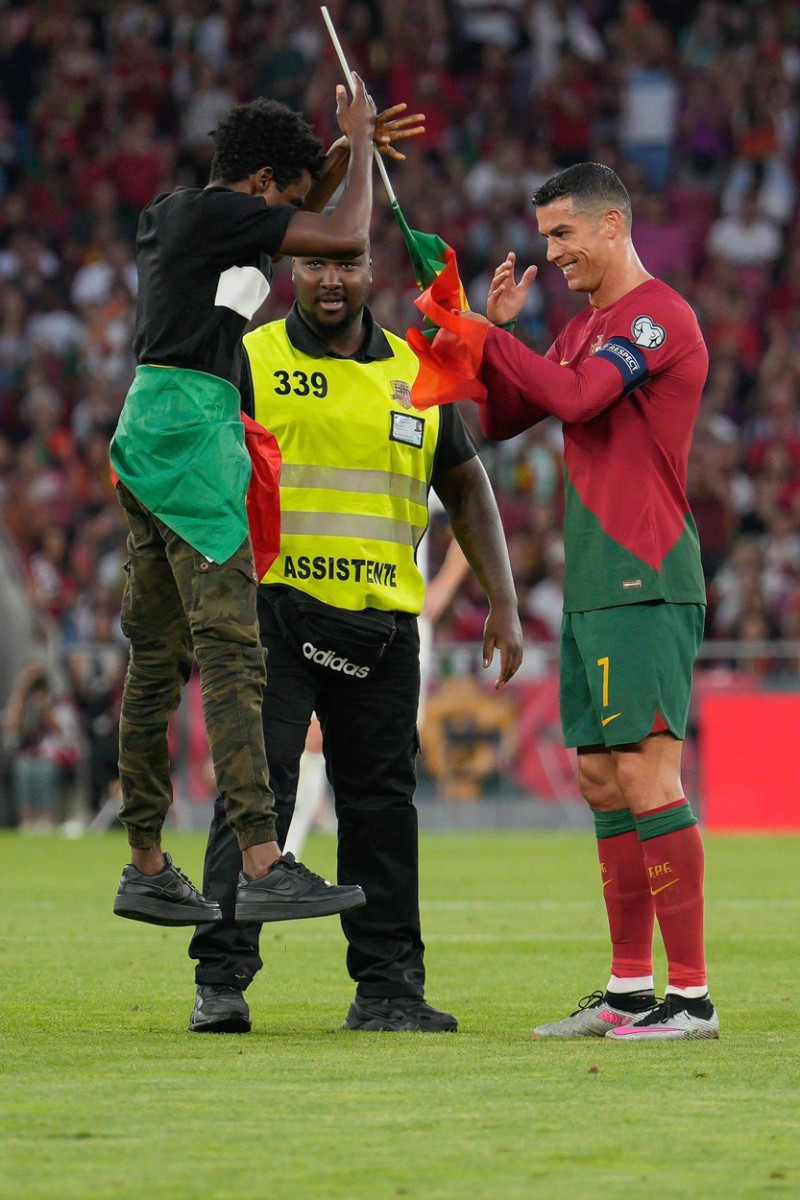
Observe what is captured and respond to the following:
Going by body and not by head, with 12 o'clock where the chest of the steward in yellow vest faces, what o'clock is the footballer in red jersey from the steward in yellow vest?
The footballer in red jersey is roughly at 10 o'clock from the steward in yellow vest.

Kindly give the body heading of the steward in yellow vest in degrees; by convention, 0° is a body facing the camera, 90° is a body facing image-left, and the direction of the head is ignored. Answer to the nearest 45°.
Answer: approximately 0°

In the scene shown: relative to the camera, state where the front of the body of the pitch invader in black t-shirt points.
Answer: to the viewer's right

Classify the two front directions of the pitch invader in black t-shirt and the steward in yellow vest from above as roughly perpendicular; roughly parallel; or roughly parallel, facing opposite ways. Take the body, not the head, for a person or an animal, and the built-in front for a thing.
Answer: roughly perpendicular

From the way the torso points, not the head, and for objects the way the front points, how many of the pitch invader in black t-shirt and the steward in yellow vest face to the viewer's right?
1
